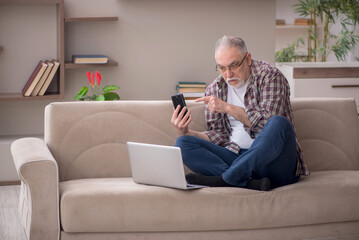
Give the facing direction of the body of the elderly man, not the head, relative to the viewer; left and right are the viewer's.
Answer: facing the viewer and to the left of the viewer

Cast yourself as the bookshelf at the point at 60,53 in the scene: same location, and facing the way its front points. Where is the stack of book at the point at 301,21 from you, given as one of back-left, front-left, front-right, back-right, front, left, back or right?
back-left

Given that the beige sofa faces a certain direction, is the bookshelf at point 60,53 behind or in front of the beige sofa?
behind

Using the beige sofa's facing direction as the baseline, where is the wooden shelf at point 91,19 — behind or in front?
behind

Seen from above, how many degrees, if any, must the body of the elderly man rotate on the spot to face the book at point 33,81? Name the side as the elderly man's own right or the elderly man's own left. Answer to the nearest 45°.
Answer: approximately 90° to the elderly man's own right

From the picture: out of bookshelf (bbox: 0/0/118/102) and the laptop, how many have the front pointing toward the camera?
1

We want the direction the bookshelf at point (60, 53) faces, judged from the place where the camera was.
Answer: facing the viewer

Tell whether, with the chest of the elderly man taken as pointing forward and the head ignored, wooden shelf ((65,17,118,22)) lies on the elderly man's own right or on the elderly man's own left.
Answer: on the elderly man's own right

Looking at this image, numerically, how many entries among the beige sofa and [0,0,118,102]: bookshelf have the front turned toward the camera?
2

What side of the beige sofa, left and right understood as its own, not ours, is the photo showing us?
front

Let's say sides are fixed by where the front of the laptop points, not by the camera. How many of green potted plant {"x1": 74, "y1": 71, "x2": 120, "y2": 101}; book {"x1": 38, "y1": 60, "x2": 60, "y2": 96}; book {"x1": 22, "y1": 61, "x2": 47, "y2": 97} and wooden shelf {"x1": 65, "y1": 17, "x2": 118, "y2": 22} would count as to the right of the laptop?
0

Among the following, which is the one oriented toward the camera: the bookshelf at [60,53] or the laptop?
the bookshelf

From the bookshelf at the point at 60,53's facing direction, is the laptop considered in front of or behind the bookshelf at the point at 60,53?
in front

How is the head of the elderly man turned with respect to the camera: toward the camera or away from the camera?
toward the camera

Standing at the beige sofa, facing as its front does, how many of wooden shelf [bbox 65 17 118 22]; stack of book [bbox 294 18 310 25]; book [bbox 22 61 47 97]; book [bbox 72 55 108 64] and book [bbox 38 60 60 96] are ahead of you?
0
